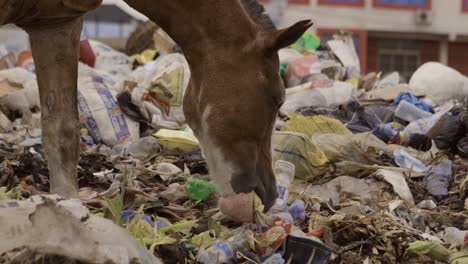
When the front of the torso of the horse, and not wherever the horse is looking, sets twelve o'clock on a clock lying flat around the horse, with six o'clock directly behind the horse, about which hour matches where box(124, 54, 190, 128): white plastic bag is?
The white plastic bag is roughly at 9 o'clock from the horse.

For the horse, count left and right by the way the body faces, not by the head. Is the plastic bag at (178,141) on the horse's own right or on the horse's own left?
on the horse's own left

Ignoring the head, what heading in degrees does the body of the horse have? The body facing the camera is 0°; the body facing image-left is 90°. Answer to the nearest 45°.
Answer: approximately 270°

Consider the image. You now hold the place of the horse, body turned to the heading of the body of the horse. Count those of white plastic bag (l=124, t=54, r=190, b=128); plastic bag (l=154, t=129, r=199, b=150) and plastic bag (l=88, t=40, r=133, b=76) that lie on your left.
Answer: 3

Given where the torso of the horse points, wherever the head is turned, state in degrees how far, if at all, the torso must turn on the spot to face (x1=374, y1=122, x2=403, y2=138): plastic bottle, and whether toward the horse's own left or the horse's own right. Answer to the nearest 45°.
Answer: approximately 45° to the horse's own left

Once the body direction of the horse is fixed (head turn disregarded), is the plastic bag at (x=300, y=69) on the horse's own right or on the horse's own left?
on the horse's own left

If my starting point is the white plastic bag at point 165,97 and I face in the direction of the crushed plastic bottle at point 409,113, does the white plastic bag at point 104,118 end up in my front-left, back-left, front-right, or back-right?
back-right

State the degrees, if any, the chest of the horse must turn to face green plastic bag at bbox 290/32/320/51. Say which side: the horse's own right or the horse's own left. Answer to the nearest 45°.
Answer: approximately 90° to the horse's own left
